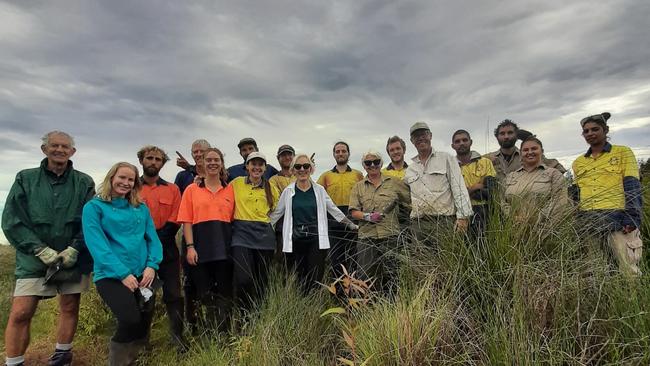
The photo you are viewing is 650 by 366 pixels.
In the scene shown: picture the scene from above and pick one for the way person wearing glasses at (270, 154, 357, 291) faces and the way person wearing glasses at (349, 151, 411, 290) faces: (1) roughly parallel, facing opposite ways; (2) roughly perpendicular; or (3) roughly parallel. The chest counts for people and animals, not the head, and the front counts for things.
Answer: roughly parallel

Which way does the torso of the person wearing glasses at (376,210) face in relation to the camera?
toward the camera

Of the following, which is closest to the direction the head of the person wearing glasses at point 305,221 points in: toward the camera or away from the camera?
toward the camera

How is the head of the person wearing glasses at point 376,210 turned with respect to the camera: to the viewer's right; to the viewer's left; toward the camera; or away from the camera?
toward the camera

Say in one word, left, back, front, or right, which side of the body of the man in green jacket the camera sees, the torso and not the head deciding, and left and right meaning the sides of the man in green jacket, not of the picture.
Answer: front

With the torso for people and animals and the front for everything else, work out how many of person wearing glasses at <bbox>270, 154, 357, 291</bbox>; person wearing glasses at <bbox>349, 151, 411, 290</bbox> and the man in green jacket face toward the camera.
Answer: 3

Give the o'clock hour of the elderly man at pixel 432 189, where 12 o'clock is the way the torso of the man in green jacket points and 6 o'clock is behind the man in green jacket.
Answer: The elderly man is roughly at 10 o'clock from the man in green jacket.

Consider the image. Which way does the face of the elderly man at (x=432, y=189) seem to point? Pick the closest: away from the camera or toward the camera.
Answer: toward the camera

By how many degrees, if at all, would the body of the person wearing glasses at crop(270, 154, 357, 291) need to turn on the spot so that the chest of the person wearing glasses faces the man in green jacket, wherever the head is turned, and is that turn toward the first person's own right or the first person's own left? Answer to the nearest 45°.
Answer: approximately 90° to the first person's own right

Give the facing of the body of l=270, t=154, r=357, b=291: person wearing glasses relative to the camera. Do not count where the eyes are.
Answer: toward the camera

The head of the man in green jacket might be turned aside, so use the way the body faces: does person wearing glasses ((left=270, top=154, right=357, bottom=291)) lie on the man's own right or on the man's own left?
on the man's own left

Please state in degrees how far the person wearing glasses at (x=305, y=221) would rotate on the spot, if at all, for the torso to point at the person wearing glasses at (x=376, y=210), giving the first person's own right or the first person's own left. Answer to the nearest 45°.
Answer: approximately 90° to the first person's own left

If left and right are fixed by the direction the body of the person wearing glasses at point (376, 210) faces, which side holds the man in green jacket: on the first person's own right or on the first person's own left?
on the first person's own right

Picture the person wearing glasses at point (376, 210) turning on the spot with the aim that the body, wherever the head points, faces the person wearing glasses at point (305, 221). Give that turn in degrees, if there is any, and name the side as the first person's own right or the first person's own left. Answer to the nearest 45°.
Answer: approximately 90° to the first person's own right
